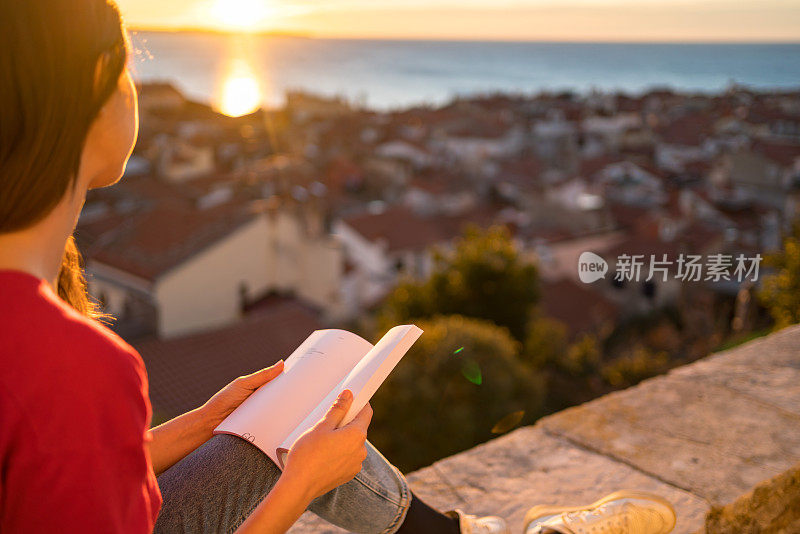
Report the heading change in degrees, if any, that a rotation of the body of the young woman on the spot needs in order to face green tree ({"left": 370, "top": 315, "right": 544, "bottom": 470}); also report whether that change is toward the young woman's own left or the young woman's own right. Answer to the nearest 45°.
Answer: approximately 45° to the young woman's own left

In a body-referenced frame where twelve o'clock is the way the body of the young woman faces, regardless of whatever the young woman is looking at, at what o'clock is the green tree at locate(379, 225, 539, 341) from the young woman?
The green tree is roughly at 11 o'clock from the young woman.

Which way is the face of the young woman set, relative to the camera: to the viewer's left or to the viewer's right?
to the viewer's right

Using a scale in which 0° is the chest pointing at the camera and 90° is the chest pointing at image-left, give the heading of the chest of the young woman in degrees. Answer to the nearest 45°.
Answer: approximately 225°

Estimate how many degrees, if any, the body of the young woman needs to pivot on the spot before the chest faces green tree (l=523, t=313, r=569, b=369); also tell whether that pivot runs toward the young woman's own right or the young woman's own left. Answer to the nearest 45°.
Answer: approximately 45° to the young woman's own left
